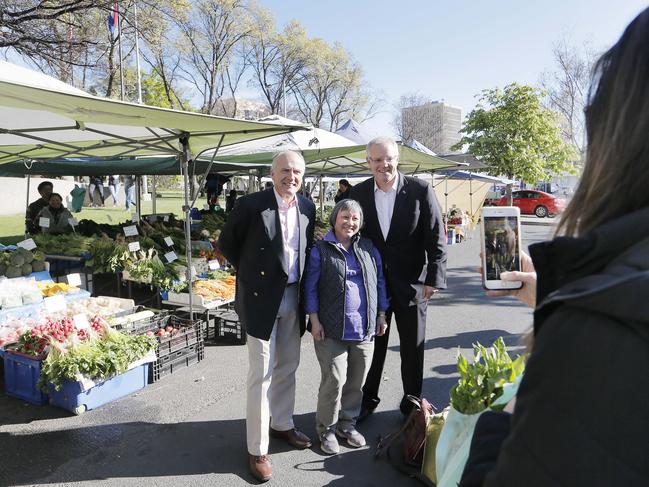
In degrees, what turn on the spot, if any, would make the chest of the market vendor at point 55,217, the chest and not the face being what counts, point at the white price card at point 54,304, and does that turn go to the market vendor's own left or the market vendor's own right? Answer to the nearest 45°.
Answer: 0° — they already face it

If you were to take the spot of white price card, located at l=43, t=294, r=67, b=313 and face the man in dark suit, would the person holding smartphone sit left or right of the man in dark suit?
right

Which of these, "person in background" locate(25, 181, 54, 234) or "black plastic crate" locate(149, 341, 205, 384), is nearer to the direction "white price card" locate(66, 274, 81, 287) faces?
the black plastic crate

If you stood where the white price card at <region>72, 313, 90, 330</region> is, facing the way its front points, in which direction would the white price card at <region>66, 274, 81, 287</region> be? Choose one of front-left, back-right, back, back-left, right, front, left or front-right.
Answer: back

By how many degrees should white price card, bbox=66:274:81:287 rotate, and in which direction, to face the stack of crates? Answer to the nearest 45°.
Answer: approximately 45° to its left

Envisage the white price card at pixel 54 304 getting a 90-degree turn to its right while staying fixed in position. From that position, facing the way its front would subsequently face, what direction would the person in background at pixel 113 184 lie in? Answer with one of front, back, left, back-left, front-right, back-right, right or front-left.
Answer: right

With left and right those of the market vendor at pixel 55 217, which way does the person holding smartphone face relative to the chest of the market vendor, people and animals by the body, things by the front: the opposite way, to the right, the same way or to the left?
the opposite way

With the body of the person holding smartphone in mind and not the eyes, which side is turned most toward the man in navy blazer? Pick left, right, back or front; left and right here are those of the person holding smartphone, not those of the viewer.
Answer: front

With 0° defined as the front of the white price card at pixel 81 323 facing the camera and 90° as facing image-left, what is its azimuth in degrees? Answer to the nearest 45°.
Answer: approximately 0°

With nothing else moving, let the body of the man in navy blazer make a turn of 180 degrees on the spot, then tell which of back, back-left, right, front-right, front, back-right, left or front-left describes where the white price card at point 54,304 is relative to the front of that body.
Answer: front

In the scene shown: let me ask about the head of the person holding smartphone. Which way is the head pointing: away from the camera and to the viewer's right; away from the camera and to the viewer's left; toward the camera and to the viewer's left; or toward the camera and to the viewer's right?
away from the camera and to the viewer's left
